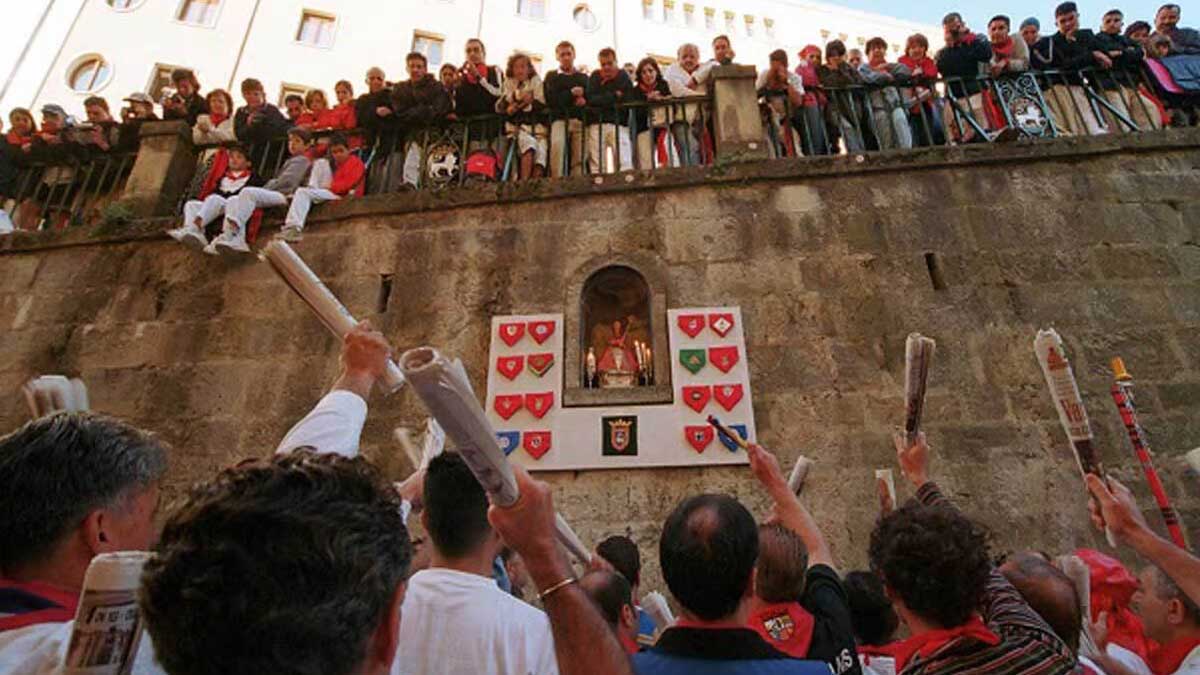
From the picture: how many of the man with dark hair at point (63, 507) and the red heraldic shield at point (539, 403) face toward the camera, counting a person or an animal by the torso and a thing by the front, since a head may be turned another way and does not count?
1

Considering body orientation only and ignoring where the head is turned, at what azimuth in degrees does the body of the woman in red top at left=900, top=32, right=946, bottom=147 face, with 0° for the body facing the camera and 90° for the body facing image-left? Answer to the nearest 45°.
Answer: approximately 45°

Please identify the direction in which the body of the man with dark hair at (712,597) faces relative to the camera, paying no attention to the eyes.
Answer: away from the camera

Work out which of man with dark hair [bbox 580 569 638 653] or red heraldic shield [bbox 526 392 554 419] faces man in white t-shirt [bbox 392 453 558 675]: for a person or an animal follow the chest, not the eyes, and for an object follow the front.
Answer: the red heraldic shield

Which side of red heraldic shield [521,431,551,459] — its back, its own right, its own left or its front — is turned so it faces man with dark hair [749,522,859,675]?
front

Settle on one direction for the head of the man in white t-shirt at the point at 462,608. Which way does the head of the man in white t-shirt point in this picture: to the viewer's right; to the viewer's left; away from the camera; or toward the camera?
away from the camera

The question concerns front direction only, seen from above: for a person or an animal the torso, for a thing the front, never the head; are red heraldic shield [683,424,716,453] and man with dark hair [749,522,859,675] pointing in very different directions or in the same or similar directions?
very different directions

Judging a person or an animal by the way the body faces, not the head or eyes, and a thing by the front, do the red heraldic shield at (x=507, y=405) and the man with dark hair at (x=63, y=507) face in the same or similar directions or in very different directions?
very different directions

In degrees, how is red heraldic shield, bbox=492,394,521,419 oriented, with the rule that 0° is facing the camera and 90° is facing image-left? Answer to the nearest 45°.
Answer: approximately 0°
